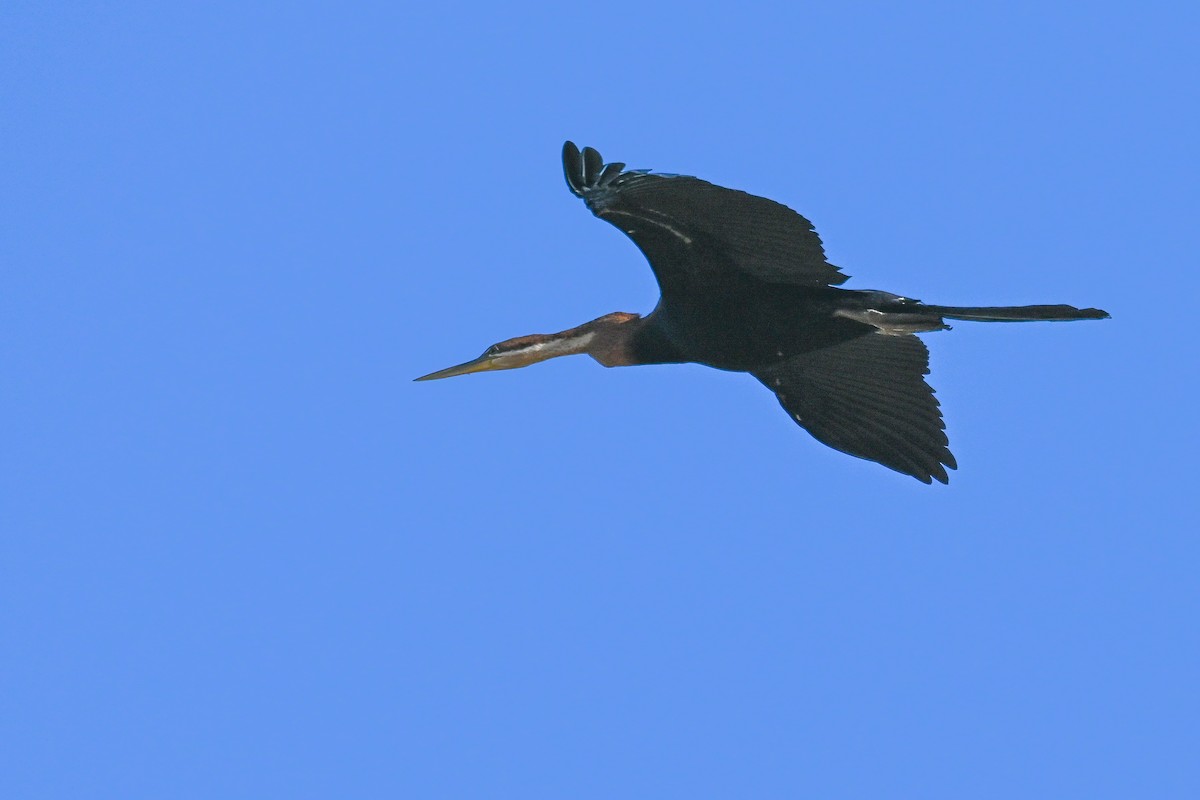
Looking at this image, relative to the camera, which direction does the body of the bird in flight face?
to the viewer's left
